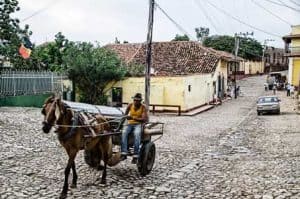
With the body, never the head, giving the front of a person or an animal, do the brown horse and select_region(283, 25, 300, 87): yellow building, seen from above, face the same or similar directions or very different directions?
same or similar directions

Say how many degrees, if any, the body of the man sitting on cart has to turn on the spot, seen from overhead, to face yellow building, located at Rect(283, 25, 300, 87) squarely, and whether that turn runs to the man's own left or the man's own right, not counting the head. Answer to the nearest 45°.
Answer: approximately 180°

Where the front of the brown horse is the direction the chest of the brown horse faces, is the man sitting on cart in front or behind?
behind

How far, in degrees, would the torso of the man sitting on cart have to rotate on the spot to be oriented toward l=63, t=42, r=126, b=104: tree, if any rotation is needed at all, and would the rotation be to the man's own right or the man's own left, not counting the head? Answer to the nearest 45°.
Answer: approximately 135° to the man's own right

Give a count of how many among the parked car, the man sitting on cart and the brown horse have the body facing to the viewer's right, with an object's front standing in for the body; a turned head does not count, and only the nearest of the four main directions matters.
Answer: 0

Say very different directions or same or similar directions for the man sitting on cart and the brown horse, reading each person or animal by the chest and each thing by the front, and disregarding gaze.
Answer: same or similar directions

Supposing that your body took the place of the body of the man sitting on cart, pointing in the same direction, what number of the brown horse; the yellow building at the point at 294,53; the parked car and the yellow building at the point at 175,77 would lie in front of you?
1

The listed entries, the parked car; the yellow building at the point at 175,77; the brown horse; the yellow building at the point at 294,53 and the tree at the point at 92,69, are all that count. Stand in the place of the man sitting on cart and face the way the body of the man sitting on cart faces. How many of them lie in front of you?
1

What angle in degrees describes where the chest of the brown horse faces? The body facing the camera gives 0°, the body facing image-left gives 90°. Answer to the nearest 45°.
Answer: approximately 45°

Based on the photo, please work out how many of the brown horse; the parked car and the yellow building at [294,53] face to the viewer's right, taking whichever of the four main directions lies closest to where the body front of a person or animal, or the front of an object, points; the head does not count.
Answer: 0

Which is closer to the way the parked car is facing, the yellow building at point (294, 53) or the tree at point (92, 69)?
the tree

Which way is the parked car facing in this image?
toward the camera

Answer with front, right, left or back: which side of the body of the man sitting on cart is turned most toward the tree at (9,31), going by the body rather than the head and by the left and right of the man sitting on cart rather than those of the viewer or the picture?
right

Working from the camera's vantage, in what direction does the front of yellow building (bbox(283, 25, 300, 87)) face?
facing the viewer and to the left of the viewer
